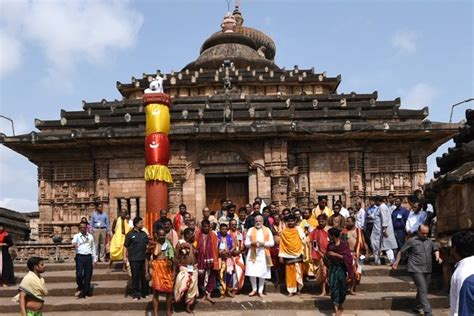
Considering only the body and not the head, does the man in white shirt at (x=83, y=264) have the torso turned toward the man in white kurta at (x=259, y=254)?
no

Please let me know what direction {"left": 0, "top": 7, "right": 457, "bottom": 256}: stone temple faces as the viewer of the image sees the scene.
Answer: facing the viewer

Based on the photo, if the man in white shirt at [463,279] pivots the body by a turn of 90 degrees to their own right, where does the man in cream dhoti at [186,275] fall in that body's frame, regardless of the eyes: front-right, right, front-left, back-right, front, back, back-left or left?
left

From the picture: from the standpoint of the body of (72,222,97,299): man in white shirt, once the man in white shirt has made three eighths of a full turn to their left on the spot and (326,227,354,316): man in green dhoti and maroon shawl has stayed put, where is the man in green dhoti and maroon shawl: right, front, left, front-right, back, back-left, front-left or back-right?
right

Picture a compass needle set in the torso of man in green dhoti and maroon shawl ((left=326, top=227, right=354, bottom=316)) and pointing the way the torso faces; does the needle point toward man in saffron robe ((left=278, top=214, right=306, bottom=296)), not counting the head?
no

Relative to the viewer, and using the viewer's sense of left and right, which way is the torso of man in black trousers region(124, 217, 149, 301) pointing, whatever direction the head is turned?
facing the viewer and to the right of the viewer

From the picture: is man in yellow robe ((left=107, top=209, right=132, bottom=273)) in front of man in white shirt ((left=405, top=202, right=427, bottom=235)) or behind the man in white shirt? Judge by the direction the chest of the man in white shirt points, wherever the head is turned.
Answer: in front

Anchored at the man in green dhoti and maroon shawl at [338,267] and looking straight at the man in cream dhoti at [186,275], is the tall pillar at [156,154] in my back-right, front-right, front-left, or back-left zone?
front-right

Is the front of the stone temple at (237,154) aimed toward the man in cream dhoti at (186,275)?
yes

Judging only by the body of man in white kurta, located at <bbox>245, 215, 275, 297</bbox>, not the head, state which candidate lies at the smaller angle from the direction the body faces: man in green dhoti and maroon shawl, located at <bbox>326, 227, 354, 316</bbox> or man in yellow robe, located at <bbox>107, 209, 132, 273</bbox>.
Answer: the man in green dhoti and maroon shawl

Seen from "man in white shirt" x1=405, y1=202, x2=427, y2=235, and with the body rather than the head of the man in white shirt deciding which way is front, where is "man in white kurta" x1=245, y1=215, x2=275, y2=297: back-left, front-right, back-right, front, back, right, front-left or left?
front

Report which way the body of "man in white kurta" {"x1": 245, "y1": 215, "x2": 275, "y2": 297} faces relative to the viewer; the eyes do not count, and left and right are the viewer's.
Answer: facing the viewer

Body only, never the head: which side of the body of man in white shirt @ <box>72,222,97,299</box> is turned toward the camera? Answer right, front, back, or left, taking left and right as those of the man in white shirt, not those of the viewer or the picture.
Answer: front

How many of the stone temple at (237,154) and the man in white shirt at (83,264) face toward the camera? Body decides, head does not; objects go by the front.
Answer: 2

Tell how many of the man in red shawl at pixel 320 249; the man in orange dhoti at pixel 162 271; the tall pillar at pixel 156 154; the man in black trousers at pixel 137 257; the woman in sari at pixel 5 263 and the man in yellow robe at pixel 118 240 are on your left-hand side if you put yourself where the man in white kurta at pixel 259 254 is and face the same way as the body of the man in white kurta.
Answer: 1

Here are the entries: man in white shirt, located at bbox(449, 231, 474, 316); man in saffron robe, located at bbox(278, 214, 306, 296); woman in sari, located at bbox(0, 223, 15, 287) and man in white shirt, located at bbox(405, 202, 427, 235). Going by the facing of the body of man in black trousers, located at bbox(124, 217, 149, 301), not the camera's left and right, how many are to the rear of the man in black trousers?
1

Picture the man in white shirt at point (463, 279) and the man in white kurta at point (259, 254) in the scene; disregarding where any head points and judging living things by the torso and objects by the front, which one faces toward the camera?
the man in white kurta
